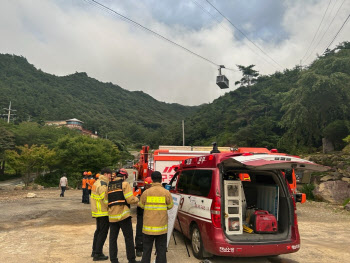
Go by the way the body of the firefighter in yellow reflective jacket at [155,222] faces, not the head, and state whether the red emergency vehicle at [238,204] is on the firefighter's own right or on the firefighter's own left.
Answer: on the firefighter's own right

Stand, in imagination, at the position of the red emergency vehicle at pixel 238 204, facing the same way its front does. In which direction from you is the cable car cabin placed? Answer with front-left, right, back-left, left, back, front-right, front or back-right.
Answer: front-right

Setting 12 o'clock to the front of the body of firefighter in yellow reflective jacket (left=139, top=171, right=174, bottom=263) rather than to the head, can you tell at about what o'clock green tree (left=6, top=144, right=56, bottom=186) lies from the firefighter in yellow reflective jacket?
The green tree is roughly at 11 o'clock from the firefighter in yellow reflective jacket.

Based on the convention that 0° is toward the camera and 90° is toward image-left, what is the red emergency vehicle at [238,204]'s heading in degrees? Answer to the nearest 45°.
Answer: approximately 135°

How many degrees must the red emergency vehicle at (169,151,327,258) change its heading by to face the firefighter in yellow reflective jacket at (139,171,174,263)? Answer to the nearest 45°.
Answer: approximately 90° to its left

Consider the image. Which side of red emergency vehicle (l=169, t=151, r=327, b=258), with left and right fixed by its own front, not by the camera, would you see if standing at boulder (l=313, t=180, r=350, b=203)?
right

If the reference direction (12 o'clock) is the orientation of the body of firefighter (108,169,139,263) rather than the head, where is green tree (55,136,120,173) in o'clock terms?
The green tree is roughly at 10 o'clock from the firefighter.

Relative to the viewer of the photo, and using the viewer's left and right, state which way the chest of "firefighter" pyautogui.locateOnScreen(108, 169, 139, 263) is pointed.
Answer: facing away from the viewer and to the right of the viewer

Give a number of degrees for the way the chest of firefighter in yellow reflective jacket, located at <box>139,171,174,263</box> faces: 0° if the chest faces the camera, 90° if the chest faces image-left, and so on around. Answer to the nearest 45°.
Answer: approximately 180°

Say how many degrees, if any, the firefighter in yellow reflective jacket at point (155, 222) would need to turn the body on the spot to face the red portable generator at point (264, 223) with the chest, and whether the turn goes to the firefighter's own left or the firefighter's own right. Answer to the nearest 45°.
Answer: approximately 90° to the firefighter's own right
